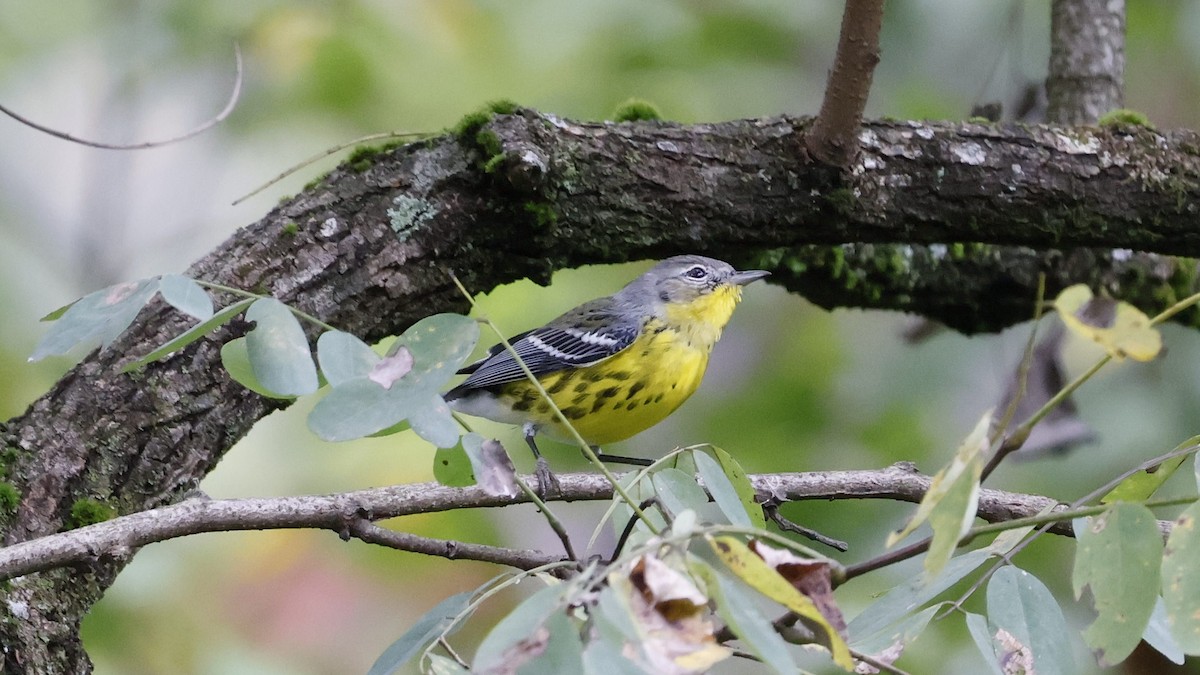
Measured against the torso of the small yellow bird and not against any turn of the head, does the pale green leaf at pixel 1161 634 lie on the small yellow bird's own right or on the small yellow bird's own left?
on the small yellow bird's own right

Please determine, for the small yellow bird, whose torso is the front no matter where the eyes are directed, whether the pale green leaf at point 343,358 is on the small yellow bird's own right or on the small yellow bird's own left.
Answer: on the small yellow bird's own right

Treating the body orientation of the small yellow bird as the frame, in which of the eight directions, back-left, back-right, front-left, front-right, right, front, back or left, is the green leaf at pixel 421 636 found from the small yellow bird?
right

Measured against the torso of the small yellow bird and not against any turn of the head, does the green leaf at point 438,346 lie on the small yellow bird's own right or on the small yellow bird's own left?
on the small yellow bird's own right

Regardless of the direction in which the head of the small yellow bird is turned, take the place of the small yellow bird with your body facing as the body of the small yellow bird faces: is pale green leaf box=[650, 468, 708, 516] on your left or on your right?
on your right

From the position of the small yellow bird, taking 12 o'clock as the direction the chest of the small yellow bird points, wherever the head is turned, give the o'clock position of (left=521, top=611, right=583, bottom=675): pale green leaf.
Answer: The pale green leaf is roughly at 3 o'clock from the small yellow bird.

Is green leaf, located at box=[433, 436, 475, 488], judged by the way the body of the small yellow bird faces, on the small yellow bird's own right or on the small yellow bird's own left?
on the small yellow bird's own right

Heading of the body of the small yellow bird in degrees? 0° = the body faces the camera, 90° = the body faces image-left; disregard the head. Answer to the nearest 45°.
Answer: approximately 270°

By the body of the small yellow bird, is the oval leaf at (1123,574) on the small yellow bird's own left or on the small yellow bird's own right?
on the small yellow bird's own right

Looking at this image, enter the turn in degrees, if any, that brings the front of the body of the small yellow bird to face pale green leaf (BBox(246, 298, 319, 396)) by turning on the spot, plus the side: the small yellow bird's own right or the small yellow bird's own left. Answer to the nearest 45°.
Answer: approximately 180°

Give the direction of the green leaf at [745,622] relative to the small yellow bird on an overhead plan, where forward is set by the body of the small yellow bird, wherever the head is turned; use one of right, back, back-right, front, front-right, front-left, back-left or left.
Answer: right
